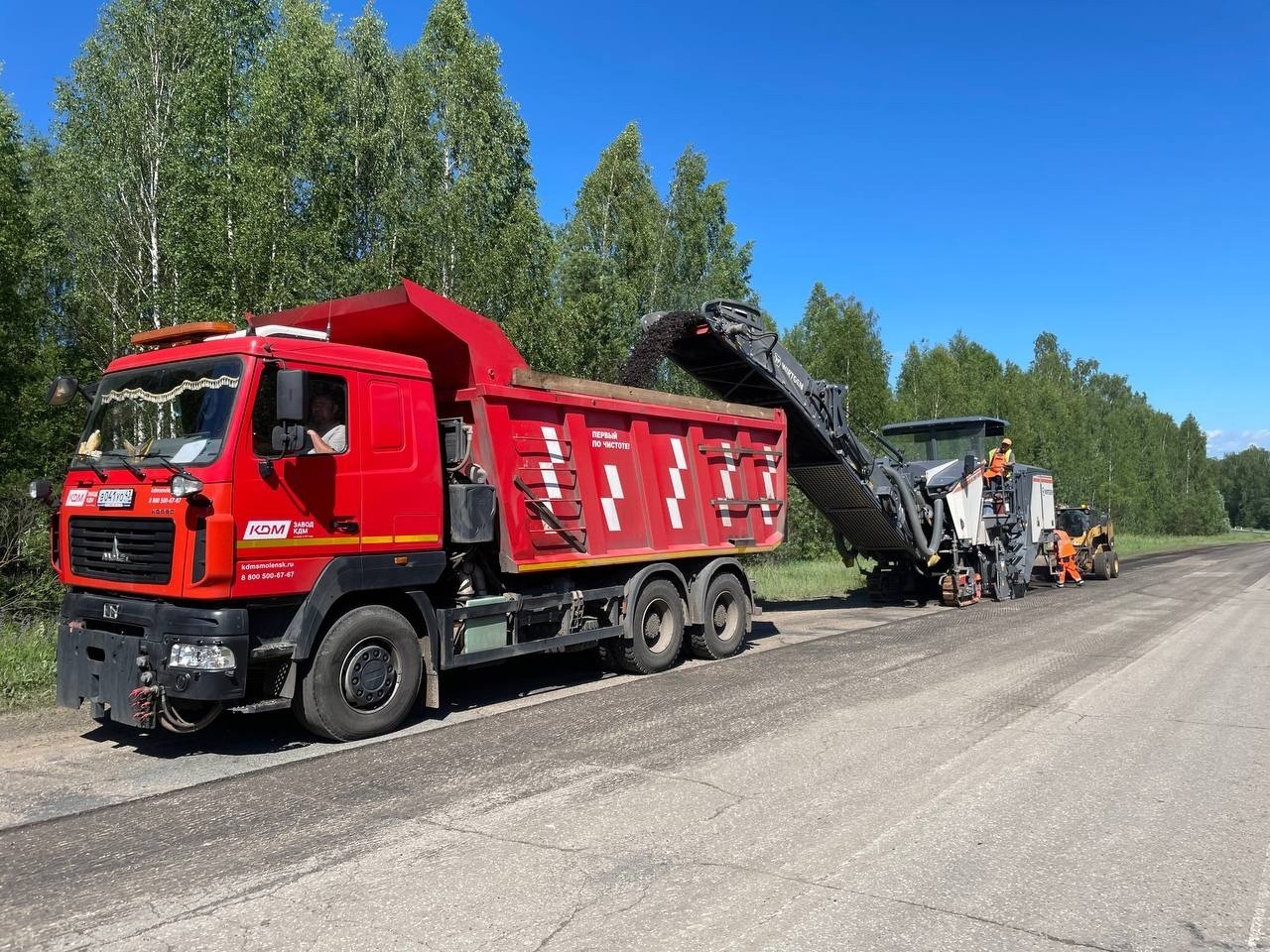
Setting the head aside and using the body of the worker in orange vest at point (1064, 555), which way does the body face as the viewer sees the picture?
to the viewer's left

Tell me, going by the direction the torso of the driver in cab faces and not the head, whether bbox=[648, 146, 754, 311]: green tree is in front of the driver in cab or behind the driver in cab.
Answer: behind

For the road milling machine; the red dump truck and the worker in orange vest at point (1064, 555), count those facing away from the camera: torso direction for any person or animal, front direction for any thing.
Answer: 0

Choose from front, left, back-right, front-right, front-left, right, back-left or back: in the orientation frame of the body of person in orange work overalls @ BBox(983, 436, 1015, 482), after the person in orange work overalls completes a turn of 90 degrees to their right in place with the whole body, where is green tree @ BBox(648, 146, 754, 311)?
front

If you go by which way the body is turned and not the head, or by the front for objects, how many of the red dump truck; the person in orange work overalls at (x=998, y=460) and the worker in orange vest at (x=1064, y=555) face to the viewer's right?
0

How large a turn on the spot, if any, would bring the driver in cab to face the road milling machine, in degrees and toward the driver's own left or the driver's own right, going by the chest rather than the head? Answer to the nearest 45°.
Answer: approximately 180°

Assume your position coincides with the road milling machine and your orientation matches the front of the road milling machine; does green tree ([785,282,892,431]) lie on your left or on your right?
on your right

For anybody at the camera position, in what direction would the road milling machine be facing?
facing the viewer and to the left of the viewer

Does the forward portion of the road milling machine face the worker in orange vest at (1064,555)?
no

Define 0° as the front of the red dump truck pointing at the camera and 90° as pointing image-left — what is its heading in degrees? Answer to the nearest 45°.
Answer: approximately 45°

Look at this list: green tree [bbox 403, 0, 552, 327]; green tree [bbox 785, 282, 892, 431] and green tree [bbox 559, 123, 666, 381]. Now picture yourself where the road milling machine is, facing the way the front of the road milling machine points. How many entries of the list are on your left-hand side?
0
